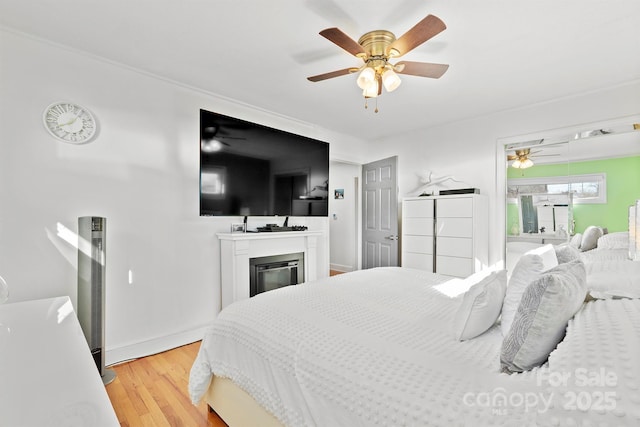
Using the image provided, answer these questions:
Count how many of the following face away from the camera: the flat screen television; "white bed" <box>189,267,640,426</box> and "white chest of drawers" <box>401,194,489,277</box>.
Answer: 0

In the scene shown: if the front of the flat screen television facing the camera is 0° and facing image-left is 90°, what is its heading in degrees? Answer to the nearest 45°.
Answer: approximately 315°

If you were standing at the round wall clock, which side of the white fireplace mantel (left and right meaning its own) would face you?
right

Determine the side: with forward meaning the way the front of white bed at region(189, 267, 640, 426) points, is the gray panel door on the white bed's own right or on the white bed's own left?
on the white bed's own right

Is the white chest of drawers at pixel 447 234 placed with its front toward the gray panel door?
no

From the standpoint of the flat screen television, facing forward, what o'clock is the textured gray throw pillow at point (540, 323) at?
The textured gray throw pillow is roughly at 1 o'clock from the flat screen television.

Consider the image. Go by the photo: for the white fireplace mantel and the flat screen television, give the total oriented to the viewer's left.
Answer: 0

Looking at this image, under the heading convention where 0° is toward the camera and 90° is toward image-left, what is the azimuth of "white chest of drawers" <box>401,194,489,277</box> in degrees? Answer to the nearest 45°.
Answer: approximately 45°

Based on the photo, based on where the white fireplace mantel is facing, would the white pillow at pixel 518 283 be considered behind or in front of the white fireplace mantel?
in front

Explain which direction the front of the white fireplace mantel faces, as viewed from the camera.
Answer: facing the viewer and to the right of the viewer

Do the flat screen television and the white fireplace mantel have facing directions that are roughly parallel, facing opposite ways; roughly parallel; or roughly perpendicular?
roughly parallel

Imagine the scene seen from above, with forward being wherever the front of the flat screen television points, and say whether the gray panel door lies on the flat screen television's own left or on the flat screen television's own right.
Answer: on the flat screen television's own left

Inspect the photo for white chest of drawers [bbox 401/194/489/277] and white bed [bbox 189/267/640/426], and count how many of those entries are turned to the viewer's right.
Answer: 0

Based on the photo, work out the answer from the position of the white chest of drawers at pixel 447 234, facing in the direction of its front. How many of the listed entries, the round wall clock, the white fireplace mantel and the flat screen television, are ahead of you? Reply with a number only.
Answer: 3
